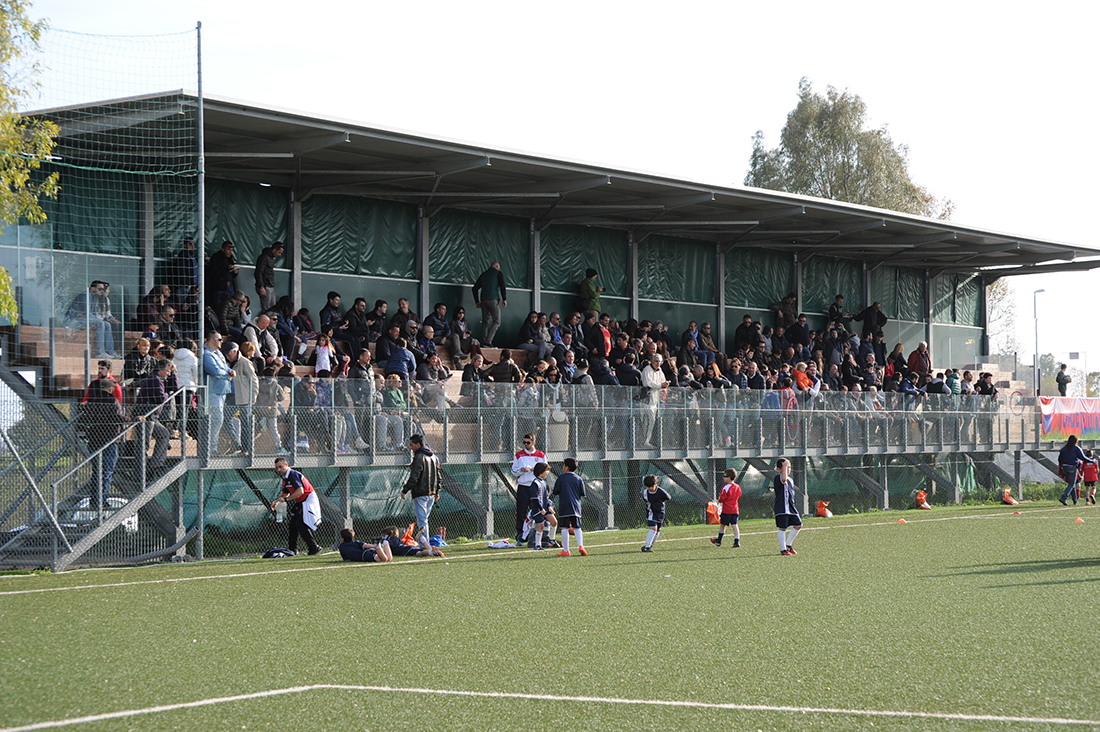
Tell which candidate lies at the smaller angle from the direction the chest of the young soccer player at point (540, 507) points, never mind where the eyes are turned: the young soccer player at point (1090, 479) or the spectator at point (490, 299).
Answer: the young soccer player

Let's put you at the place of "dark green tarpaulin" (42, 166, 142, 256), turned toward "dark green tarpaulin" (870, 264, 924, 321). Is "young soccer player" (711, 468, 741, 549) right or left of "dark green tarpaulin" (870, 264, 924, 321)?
right

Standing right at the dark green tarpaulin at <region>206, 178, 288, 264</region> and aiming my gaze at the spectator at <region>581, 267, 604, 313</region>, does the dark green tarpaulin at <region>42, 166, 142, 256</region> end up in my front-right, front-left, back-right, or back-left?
back-right

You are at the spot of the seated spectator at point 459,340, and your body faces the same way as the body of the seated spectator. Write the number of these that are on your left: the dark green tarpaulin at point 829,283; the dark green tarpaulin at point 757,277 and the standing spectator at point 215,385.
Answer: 2

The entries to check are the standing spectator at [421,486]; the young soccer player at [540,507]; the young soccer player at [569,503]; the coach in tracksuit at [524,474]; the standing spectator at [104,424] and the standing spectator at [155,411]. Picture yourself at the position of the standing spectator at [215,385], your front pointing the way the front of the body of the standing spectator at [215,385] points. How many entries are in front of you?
4

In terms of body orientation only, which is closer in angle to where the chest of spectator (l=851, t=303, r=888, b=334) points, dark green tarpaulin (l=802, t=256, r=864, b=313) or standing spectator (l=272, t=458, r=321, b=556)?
the standing spectator

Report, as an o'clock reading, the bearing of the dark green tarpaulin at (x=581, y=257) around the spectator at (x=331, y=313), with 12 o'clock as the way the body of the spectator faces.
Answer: The dark green tarpaulin is roughly at 9 o'clock from the spectator.

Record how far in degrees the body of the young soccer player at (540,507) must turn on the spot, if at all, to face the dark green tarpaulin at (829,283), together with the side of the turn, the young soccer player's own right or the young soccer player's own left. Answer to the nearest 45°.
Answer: approximately 90° to the young soccer player's own left

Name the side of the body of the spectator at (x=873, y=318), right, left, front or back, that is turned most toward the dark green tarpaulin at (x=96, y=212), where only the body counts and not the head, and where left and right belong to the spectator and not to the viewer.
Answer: right

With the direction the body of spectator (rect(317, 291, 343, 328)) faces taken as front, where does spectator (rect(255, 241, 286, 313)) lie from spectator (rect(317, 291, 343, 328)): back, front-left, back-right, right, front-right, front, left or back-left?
back-right
